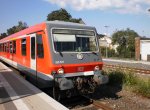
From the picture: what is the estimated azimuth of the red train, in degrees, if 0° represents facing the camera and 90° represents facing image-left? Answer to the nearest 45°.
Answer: approximately 315°
